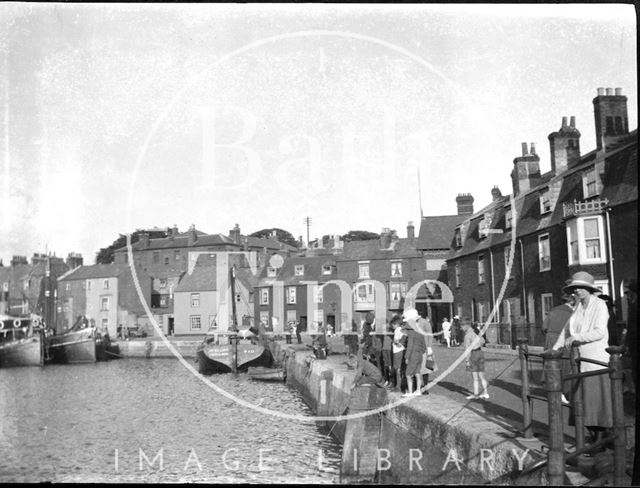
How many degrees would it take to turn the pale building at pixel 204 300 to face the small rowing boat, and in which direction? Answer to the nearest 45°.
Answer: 0° — it already faces it

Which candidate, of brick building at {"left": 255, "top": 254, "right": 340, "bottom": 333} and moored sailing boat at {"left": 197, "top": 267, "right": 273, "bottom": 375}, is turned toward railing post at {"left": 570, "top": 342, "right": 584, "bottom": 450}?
the brick building

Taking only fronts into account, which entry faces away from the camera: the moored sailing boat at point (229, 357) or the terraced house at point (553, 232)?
the moored sailing boat

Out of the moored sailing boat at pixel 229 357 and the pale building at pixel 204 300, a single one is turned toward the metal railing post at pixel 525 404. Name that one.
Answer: the pale building

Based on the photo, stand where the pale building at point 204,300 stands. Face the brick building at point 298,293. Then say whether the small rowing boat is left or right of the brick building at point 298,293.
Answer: right

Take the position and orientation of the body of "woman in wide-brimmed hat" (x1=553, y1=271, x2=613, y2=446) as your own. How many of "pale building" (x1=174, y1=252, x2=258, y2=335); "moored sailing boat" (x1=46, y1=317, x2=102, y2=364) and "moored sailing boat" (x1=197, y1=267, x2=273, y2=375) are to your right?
3

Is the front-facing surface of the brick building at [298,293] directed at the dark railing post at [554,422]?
yes

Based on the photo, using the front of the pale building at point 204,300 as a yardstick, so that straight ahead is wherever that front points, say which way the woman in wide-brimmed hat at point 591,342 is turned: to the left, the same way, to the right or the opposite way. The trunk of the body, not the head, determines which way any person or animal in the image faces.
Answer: to the right

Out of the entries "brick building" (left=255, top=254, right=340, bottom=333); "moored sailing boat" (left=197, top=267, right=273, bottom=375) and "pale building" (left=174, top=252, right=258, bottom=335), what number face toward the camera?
2

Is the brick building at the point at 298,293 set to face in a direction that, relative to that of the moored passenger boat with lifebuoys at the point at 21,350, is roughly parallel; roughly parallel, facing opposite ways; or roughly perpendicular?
roughly perpendicular
